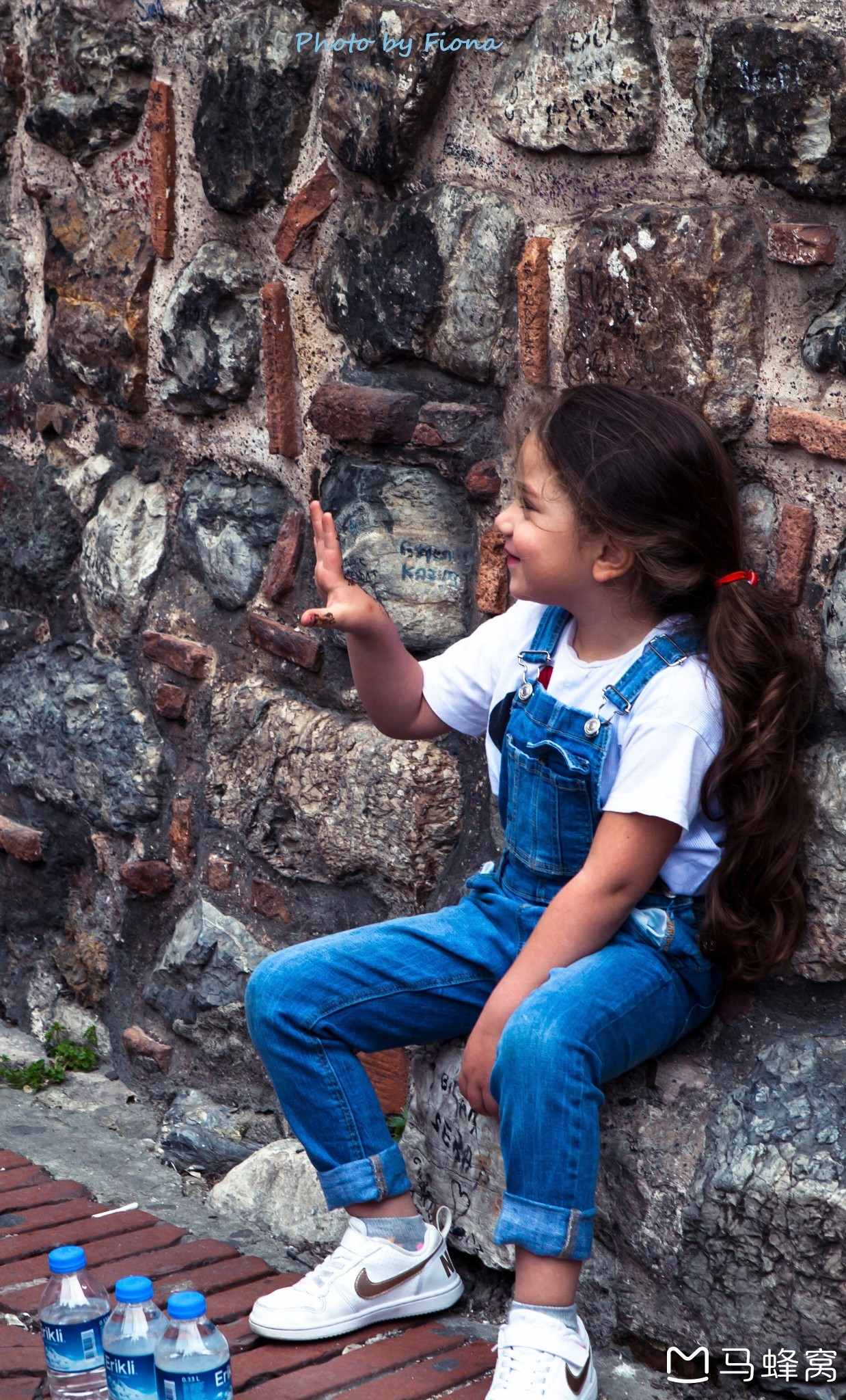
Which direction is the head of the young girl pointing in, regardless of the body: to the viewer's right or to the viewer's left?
to the viewer's left

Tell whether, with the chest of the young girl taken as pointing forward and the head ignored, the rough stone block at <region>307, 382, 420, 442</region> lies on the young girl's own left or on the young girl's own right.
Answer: on the young girl's own right

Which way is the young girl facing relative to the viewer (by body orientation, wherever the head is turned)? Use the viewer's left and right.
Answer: facing the viewer and to the left of the viewer

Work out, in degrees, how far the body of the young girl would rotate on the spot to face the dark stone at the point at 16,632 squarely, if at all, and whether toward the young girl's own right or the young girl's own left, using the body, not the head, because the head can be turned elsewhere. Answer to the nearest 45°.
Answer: approximately 90° to the young girl's own right
